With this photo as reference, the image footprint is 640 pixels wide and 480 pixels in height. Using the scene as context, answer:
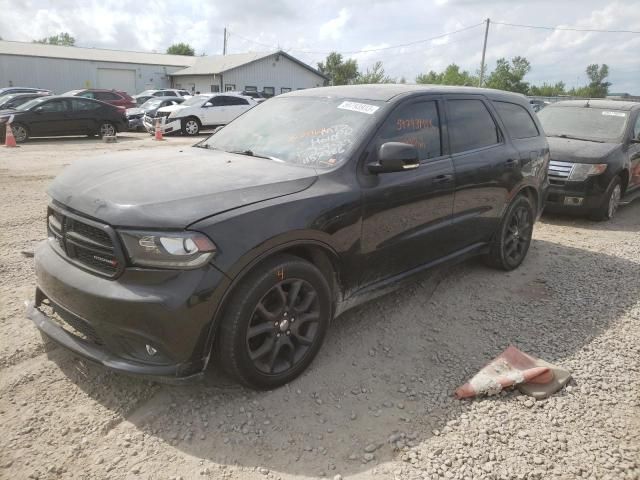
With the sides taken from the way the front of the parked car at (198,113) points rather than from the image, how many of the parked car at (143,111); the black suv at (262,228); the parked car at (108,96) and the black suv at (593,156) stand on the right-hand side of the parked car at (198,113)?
2

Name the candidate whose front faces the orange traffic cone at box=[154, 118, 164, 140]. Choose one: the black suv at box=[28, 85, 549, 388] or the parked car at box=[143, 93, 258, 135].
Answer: the parked car

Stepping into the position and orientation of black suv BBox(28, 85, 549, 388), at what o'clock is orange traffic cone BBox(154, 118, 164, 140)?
The orange traffic cone is roughly at 4 o'clock from the black suv.

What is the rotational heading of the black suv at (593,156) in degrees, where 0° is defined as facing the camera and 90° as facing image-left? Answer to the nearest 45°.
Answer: approximately 45°

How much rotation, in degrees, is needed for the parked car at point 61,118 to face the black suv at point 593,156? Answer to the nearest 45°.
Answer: approximately 135° to its left

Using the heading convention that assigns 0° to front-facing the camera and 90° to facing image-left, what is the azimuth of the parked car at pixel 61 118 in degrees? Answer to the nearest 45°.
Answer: approximately 90°

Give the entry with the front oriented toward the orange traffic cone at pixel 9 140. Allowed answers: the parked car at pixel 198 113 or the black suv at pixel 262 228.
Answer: the parked car

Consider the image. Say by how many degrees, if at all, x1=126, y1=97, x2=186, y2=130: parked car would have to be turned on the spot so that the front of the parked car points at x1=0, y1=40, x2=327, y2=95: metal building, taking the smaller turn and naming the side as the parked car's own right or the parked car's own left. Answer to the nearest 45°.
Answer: approximately 135° to the parked car's own right

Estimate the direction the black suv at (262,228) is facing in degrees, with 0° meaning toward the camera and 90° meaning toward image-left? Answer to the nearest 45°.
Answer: approximately 45°

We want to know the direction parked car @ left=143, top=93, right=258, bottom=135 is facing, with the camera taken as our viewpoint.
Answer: facing the viewer and to the left of the viewer

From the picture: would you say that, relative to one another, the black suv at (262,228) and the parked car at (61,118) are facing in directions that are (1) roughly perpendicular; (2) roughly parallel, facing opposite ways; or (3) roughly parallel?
roughly parallel

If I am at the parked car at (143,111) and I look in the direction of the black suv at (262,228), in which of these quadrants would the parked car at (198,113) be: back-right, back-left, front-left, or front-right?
front-left

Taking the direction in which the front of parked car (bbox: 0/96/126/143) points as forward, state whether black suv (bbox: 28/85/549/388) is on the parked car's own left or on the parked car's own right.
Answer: on the parked car's own left

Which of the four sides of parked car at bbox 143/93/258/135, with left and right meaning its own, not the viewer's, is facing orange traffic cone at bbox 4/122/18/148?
front

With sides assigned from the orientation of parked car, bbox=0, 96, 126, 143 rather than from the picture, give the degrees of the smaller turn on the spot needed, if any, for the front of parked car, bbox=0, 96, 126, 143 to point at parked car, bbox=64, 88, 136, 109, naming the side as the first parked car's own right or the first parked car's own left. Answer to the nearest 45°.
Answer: approximately 90° to the first parked car's own right

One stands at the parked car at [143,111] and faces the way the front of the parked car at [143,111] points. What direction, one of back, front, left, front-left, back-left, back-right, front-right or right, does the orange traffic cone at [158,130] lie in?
front-left

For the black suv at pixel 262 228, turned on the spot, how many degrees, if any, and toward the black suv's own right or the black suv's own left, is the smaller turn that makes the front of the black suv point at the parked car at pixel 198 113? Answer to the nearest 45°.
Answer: approximately 135° to the black suv's own right

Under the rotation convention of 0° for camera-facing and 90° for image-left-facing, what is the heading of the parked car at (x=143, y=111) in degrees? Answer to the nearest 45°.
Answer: approximately 45°

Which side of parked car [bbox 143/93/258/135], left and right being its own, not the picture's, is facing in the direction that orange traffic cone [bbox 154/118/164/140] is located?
front
